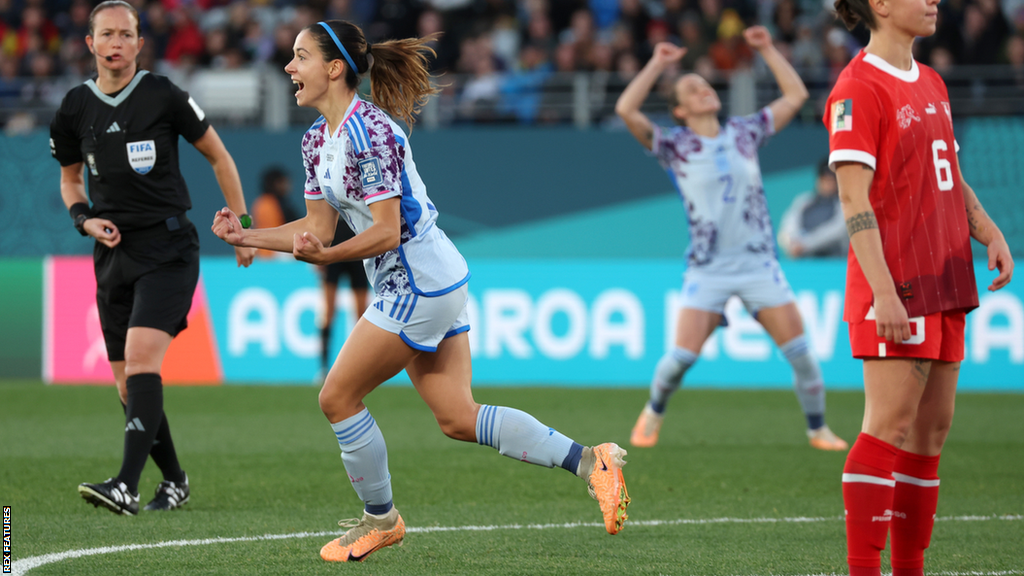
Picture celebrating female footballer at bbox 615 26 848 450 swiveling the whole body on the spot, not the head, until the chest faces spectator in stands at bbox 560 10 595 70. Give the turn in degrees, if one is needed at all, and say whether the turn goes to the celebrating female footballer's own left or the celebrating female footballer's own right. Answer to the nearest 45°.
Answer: approximately 180°

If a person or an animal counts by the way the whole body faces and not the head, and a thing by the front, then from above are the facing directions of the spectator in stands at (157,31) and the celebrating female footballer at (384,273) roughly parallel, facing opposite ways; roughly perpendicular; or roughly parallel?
roughly perpendicular

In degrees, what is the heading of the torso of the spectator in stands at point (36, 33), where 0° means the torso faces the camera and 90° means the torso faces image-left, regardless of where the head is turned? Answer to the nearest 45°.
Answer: approximately 0°

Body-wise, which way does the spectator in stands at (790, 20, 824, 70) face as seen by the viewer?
toward the camera

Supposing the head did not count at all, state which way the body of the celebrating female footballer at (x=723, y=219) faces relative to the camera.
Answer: toward the camera

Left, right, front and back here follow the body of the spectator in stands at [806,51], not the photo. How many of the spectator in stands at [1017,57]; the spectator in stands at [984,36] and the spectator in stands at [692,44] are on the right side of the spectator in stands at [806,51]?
1

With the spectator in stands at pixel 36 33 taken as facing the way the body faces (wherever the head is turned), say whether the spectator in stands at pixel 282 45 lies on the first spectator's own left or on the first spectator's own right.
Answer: on the first spectator's own left

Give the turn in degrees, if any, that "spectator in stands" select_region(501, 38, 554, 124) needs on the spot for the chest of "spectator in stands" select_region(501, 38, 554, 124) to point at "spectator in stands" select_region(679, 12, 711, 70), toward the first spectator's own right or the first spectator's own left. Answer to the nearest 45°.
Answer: approximately 90° to the first spectator's own left

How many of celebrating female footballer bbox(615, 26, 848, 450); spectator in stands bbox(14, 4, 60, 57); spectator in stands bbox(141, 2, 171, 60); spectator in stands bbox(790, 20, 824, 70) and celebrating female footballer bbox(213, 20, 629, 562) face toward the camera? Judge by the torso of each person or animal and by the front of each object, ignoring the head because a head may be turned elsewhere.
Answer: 4

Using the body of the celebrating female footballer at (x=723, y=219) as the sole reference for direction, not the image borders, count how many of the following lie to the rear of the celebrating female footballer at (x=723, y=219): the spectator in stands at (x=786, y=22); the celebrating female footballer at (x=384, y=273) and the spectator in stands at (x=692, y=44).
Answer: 2

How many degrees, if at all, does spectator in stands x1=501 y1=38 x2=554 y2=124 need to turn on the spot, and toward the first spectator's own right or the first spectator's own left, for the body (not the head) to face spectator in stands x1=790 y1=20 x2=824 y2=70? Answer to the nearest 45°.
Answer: approximately 90° to the first spectator's own left

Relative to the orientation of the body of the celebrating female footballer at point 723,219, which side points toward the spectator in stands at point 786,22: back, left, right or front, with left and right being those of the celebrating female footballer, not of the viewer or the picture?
back

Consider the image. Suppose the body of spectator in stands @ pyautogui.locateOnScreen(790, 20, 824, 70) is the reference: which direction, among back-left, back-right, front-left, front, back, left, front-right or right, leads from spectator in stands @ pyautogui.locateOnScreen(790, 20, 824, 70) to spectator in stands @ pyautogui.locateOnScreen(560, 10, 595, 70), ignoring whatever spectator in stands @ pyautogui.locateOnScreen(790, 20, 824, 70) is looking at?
right

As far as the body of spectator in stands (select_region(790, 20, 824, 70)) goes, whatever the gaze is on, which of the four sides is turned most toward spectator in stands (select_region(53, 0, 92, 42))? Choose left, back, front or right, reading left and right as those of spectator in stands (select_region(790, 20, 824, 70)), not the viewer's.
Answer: right

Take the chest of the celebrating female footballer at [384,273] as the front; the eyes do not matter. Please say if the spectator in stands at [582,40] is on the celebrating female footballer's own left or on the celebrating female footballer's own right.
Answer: on the celebrating female footballer's own right

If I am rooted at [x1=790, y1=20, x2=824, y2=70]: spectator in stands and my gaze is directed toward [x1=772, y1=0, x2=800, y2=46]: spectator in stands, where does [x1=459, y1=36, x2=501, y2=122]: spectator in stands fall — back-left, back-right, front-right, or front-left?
front-left
